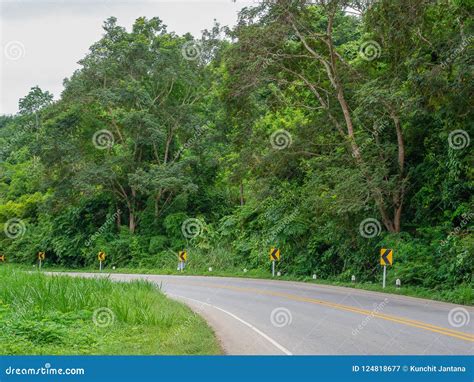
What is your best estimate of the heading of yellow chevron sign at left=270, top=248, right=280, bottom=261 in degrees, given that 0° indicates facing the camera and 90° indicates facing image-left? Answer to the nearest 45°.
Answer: approximately 0°

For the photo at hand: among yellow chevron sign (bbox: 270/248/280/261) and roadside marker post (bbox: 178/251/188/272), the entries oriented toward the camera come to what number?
2

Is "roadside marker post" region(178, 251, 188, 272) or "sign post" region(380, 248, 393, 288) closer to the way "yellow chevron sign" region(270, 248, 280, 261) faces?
the sign post

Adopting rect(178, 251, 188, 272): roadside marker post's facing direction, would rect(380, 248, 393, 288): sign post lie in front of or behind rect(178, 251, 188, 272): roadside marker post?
in front

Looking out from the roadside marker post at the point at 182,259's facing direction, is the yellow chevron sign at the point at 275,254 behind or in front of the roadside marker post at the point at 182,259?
in front

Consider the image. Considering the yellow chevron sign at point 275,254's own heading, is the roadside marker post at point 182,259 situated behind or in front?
behind
